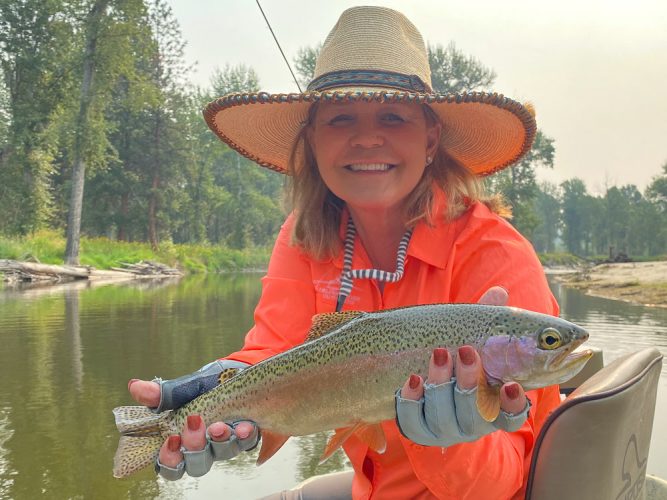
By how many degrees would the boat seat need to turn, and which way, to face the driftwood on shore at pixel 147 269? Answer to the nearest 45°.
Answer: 0° — it already faces it

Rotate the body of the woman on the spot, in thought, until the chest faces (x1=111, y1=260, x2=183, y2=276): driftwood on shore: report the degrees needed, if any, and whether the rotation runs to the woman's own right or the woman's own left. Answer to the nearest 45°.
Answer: approximately 180°

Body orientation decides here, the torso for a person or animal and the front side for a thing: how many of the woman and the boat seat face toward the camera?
1

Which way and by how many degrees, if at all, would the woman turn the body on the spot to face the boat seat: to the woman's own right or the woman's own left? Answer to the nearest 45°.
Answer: approximately 45° to the woman's own left

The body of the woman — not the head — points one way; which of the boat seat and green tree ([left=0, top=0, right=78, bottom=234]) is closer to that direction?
the boat seat

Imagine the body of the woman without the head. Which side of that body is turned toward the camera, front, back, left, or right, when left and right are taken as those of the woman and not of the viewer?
front

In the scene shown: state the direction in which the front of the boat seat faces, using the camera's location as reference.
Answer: facing away from the viewer and to the left of the viewer

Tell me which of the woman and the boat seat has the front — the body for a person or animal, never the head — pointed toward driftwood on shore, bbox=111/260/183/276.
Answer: the boat seat

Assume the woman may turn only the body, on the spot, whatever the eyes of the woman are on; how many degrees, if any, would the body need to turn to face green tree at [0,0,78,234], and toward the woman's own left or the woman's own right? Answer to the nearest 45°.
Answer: approximately 135° to the woman's own right

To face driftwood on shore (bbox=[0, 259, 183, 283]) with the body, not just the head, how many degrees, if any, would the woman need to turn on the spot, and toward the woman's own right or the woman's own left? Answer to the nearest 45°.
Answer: approximately 135° to the woman's own right

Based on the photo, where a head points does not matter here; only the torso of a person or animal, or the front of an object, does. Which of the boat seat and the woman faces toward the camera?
the woman

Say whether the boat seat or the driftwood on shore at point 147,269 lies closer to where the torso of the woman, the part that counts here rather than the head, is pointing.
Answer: the boat seat

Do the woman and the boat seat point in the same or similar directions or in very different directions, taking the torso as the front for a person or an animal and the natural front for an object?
very different directions

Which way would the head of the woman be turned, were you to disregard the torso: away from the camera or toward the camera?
toward the camera
